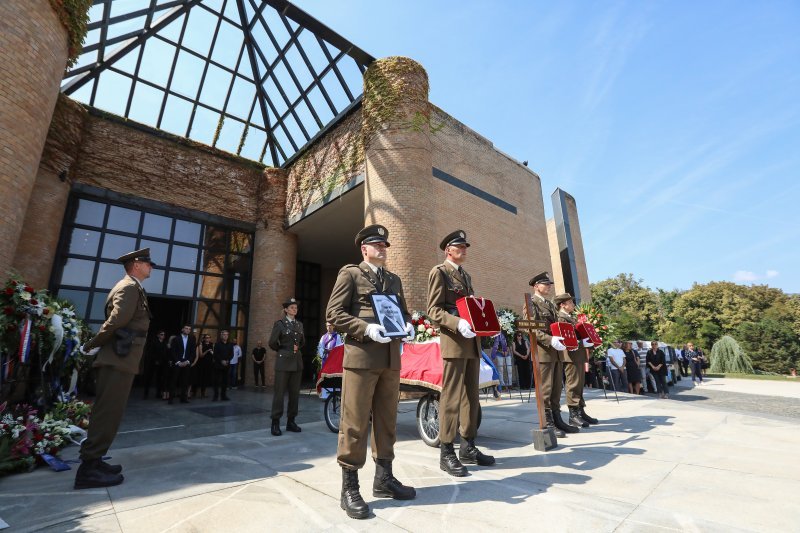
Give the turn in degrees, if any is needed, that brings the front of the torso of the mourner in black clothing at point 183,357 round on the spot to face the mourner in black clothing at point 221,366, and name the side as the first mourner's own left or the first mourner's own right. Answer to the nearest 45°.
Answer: approximately 90° to the first mourner's own left

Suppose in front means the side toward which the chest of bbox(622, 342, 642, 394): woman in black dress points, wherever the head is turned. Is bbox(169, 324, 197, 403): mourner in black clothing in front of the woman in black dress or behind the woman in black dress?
in front

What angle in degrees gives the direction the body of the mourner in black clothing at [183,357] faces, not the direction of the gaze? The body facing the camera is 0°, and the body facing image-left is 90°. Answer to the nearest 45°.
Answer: approximately 0°

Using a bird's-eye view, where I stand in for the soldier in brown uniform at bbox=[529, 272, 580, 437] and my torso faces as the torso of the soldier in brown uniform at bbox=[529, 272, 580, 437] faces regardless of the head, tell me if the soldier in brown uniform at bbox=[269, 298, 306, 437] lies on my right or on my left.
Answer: on my right

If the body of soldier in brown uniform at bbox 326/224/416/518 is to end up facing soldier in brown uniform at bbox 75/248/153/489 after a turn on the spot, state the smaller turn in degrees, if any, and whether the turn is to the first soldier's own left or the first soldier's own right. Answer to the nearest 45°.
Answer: approximately 135° to the first soldier's own right

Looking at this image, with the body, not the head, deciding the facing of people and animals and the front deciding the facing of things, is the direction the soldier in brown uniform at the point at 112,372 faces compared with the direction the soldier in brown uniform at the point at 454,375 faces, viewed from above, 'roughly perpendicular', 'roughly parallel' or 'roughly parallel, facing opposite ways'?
roughly perpendicular

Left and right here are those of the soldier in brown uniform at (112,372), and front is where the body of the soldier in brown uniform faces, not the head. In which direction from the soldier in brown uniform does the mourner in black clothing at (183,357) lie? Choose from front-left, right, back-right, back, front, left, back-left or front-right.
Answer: left

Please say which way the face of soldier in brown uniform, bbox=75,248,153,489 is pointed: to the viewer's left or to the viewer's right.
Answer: to the viewer's right

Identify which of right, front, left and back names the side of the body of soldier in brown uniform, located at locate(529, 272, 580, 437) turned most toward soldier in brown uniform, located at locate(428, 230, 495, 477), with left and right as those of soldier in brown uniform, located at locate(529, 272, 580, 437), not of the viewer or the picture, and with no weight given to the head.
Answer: right

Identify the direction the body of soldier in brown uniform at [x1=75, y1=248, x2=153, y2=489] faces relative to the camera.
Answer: to the viewer's right
